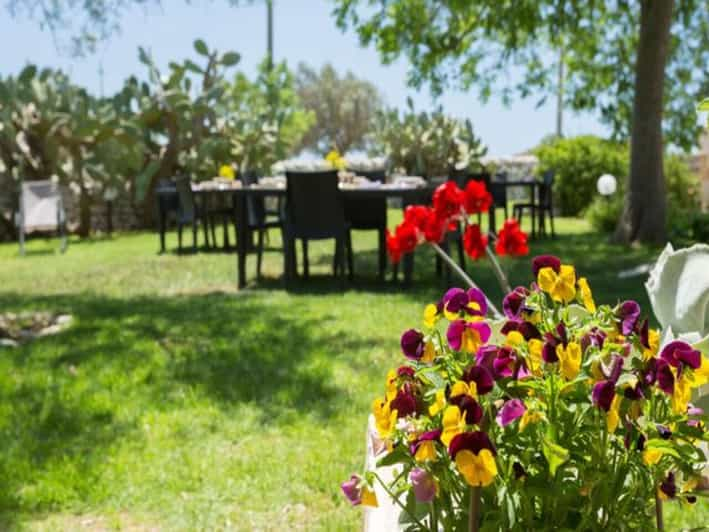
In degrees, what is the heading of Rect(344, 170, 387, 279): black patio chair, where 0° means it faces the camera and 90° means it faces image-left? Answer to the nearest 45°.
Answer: approximately 180°

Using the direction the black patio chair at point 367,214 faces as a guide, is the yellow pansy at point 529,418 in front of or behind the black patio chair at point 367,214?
behind

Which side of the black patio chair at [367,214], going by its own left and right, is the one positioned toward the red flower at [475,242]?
back

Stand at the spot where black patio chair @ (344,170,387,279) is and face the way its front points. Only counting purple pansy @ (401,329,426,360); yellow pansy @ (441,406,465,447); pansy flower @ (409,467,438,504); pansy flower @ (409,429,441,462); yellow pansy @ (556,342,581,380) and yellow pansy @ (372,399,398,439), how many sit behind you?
6

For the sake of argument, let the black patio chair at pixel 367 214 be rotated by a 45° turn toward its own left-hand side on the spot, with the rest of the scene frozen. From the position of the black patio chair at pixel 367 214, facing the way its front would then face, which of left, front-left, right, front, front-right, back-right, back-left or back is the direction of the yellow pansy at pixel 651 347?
back-left

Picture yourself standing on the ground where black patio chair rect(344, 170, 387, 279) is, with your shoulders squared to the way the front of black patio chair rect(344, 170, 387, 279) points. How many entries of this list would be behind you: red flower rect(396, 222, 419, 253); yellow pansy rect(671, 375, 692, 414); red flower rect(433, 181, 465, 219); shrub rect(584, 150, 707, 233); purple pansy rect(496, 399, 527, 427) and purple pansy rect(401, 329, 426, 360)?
5

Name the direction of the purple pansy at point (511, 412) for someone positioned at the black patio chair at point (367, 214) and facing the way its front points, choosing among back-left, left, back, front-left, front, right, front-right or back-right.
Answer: back

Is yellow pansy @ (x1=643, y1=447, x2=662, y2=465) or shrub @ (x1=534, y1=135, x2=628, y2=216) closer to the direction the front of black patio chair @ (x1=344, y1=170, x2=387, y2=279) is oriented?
the shrub

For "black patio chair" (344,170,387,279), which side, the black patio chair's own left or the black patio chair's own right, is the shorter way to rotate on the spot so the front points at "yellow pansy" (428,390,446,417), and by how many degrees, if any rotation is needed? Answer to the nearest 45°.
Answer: approximately 180°

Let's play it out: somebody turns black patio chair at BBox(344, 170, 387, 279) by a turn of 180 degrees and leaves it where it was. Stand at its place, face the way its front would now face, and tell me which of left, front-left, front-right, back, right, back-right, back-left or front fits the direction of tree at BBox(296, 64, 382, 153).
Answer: back

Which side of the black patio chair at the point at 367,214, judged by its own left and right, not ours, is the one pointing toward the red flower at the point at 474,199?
back

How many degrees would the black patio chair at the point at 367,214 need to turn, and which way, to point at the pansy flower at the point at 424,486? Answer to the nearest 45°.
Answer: approximately 180°

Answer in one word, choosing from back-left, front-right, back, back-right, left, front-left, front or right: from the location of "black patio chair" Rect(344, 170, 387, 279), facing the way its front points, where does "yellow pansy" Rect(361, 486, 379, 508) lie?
back

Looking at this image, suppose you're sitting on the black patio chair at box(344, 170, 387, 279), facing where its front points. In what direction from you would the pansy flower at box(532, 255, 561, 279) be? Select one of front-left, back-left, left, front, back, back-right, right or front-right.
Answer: back

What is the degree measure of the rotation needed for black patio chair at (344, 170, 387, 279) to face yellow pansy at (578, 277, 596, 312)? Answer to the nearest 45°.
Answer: approximately 180°

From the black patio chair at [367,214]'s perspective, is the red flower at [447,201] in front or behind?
behind
